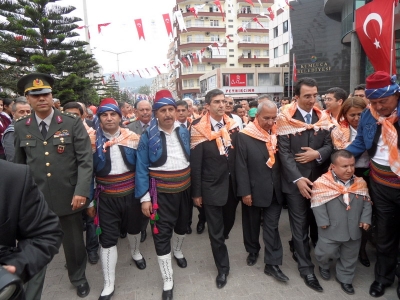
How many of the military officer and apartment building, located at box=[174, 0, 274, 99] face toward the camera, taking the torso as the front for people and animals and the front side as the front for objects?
2

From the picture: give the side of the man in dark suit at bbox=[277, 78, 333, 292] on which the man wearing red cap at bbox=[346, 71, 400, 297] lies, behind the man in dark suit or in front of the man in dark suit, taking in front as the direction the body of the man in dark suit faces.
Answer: in front

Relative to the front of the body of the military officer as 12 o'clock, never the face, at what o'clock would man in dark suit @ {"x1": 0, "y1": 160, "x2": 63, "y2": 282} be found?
The man in dark suit is roughly at 12 o'clock from the military officer.

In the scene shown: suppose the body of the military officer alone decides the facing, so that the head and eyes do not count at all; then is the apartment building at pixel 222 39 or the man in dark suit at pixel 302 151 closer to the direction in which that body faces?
the man in dark suit

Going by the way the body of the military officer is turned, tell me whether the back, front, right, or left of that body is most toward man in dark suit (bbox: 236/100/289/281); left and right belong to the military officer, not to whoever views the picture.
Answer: left

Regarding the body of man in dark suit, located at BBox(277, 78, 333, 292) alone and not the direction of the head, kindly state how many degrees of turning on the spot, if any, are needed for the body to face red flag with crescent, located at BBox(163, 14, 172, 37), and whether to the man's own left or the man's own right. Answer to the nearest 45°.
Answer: approximately 180°

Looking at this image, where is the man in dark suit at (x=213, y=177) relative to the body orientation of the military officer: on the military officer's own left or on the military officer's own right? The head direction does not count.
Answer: on the military officer's own left

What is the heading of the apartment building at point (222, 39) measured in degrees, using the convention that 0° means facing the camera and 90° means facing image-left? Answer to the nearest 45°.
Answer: approximately 0°

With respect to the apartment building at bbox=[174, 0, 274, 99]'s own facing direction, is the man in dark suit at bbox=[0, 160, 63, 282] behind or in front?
in front

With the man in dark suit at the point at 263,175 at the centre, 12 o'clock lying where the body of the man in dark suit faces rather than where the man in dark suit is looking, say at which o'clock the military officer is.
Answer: The military officer is roughly at 4 o'clock from the man in dark suit.

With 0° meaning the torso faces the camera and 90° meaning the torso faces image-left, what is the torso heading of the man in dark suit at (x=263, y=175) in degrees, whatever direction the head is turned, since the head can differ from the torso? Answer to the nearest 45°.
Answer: approximately 315°
